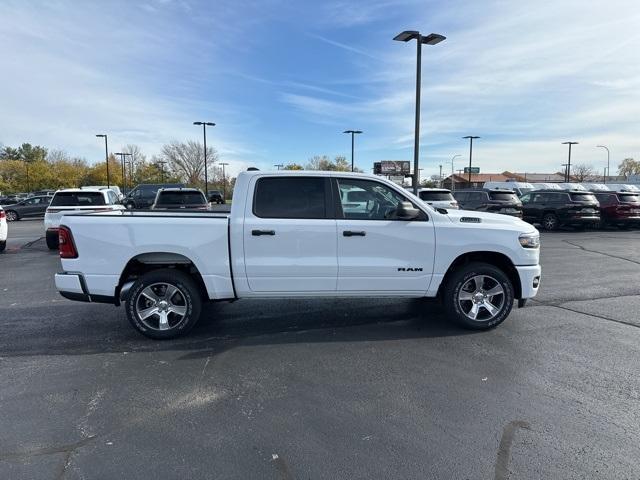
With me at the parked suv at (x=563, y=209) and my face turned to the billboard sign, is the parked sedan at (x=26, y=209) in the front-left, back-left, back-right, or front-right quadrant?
front-left

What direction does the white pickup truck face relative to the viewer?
to the viewer's right

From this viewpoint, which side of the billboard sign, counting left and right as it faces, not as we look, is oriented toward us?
front

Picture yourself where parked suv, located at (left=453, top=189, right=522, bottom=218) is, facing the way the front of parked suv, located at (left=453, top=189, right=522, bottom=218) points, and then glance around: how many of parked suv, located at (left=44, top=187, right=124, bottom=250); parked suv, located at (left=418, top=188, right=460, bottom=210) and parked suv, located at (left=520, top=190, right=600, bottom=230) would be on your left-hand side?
2

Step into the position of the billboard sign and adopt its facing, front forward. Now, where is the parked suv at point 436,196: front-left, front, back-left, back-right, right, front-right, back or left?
front

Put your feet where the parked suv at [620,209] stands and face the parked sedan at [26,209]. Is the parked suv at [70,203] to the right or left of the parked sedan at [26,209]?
left
